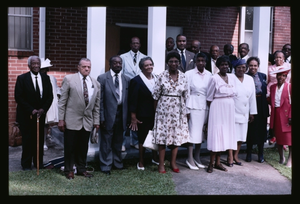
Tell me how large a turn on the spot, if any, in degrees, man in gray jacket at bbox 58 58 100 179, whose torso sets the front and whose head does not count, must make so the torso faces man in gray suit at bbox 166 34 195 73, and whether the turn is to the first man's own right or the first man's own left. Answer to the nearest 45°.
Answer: approximately 90° to the first man's own left

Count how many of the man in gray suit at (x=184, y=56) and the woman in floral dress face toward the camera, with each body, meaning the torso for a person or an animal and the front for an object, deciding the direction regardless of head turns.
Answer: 2

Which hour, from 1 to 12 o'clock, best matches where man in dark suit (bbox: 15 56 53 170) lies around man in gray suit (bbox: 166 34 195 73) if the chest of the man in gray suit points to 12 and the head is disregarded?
The man in dark suit is roughly at 2 o'clock from the man in gray suit.

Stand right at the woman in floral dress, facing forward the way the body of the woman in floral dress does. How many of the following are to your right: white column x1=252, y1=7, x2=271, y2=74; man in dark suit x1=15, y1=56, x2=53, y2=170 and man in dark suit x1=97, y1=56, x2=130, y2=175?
2

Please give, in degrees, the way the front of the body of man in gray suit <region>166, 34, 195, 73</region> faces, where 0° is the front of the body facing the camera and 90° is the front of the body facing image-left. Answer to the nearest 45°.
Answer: approximately 0°

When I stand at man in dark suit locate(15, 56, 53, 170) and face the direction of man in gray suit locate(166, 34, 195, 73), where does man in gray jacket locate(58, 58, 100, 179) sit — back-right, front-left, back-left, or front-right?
front-right

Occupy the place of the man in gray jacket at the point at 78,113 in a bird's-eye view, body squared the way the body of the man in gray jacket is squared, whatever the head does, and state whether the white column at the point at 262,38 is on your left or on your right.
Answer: on your left

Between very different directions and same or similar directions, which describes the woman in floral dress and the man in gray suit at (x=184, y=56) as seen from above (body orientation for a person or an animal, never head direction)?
same or similar directions

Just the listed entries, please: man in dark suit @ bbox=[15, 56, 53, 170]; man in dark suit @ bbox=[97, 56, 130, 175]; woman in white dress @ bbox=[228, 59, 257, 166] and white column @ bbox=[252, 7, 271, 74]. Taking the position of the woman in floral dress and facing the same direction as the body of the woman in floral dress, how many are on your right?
2

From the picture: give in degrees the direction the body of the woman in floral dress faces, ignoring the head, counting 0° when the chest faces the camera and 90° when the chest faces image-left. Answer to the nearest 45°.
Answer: approximately 0°
